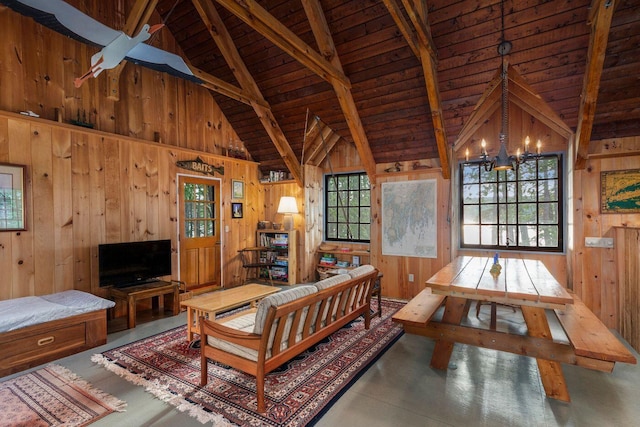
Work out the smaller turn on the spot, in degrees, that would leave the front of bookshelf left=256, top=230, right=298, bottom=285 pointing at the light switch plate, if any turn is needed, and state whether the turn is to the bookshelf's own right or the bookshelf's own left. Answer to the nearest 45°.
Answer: approximately 90° to the bookshelf's own left

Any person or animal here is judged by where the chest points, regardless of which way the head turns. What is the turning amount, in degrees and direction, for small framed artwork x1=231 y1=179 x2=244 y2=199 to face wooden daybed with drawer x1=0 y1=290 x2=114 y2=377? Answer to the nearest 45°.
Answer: approximately 90° to its right

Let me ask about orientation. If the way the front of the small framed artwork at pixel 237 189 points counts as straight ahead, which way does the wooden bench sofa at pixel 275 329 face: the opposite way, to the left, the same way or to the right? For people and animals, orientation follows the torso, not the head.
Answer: the opposite way

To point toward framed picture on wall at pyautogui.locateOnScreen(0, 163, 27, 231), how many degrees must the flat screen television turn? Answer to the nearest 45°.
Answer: approximately 135° to its right

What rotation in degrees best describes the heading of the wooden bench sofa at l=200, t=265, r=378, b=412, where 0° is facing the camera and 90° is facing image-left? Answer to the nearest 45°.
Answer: approximately 135°

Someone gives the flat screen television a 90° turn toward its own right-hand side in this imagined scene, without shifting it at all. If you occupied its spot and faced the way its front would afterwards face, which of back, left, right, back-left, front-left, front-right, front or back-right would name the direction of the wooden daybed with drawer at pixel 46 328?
front

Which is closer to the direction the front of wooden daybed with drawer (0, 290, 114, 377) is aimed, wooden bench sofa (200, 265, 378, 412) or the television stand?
the wooden bench sofa

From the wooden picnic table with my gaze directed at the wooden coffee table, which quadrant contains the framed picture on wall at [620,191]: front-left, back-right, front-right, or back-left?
back-right

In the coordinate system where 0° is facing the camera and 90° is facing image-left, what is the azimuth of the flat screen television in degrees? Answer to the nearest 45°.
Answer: approximately 315°

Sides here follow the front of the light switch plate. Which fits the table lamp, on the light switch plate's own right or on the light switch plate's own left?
on the light switch plate's own right
